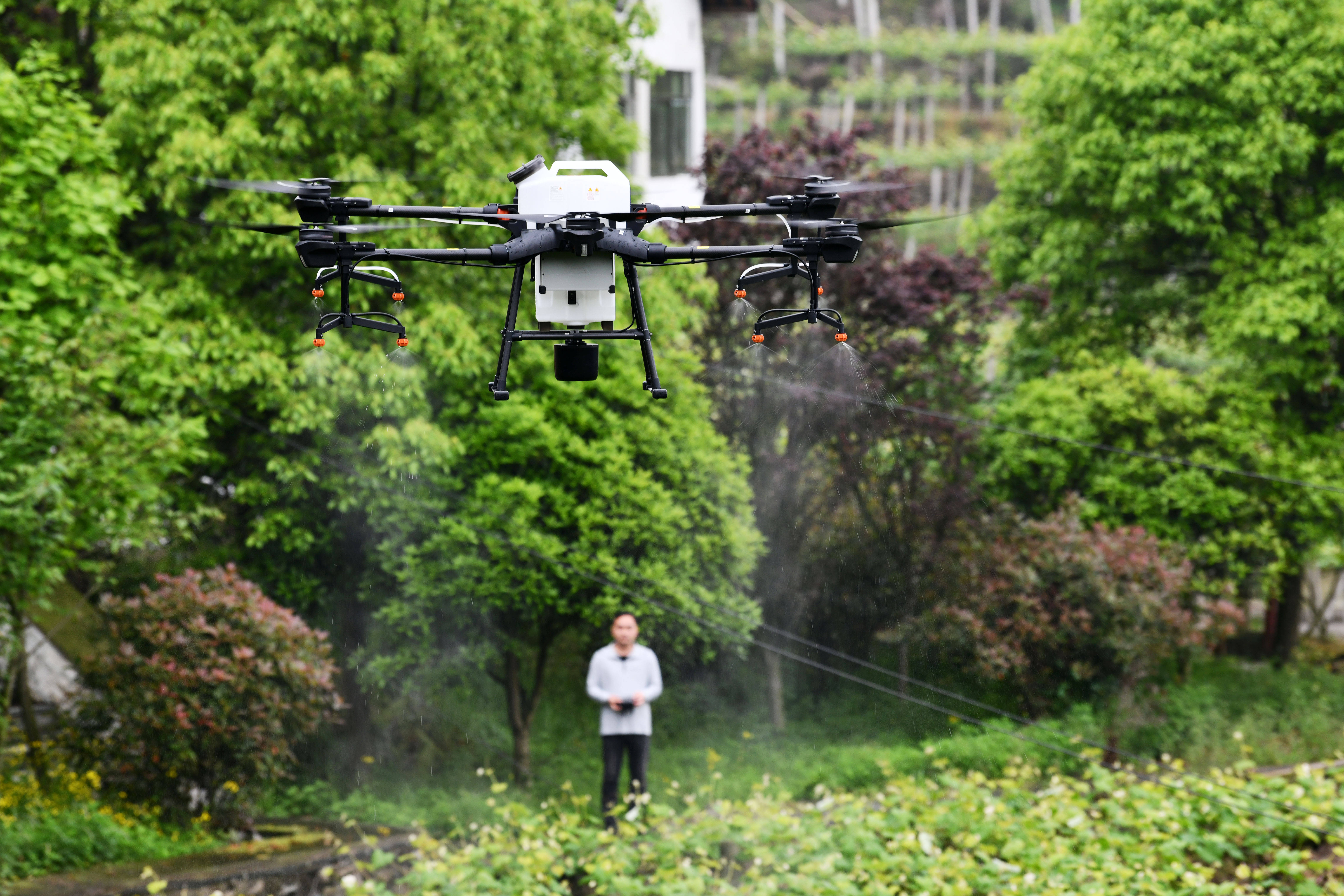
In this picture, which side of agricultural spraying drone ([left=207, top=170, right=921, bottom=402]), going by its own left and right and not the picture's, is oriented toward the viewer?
front

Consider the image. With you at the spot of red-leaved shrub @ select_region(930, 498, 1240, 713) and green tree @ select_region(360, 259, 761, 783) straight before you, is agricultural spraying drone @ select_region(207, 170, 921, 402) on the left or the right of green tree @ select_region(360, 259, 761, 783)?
left

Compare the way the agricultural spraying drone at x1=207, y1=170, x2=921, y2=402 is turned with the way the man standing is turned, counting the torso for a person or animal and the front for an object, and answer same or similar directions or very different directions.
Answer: same or similar directions

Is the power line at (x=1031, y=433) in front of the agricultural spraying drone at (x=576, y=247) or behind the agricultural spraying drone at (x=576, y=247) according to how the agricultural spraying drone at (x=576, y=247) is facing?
behind

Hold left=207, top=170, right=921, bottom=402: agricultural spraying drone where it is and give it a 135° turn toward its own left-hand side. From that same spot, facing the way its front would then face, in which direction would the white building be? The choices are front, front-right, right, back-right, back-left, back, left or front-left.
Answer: front-left

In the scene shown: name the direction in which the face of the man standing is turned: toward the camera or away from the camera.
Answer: toward the camera

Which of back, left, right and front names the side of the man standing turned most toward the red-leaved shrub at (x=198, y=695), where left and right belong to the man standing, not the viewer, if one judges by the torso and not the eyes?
right

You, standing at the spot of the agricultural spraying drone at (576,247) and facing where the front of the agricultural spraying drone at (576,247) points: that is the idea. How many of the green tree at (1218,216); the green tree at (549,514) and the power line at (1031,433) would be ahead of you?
0

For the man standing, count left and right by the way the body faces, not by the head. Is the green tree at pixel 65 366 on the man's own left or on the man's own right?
on the man's own right

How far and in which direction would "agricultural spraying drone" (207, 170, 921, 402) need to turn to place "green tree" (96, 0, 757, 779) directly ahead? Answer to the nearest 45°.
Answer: approximately 180°

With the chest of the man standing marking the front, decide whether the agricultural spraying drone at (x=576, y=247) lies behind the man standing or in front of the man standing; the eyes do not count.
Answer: in front

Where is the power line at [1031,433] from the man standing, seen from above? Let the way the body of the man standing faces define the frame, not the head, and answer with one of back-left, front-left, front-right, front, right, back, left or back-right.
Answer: back-left

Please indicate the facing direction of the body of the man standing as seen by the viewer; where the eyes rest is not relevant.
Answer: toward the camera

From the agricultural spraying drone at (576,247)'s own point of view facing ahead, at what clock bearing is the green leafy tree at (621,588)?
The green leafy tree is roughly at 6 o'clock from the agricultural spraying drone.

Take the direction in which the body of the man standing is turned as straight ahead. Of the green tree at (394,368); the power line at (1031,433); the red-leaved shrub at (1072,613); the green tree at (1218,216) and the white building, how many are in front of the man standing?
0

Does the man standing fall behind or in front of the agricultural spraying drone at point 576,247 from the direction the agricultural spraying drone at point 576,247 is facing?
behind

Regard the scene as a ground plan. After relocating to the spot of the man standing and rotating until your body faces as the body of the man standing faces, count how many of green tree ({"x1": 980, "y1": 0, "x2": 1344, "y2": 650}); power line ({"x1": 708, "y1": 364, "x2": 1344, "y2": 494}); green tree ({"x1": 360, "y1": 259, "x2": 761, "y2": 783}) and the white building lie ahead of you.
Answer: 0

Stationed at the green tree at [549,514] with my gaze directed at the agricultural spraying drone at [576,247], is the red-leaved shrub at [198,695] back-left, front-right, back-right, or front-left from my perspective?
front-right

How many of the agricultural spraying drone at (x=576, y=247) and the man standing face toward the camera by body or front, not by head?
2
